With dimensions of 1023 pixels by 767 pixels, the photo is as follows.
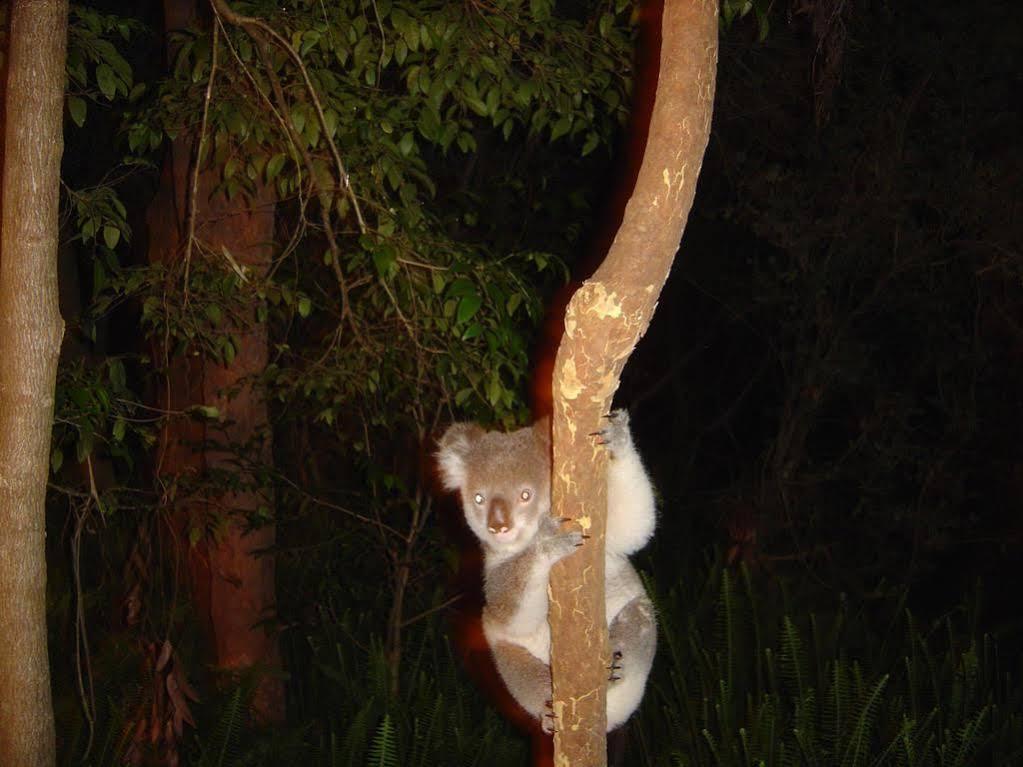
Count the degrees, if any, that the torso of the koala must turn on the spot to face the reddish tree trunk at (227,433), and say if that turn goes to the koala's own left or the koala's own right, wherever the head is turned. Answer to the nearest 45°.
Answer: approximately 135° to the koala's own right

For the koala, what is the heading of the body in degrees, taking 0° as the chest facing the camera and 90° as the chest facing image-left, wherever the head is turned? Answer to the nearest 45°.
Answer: approximately 0°
